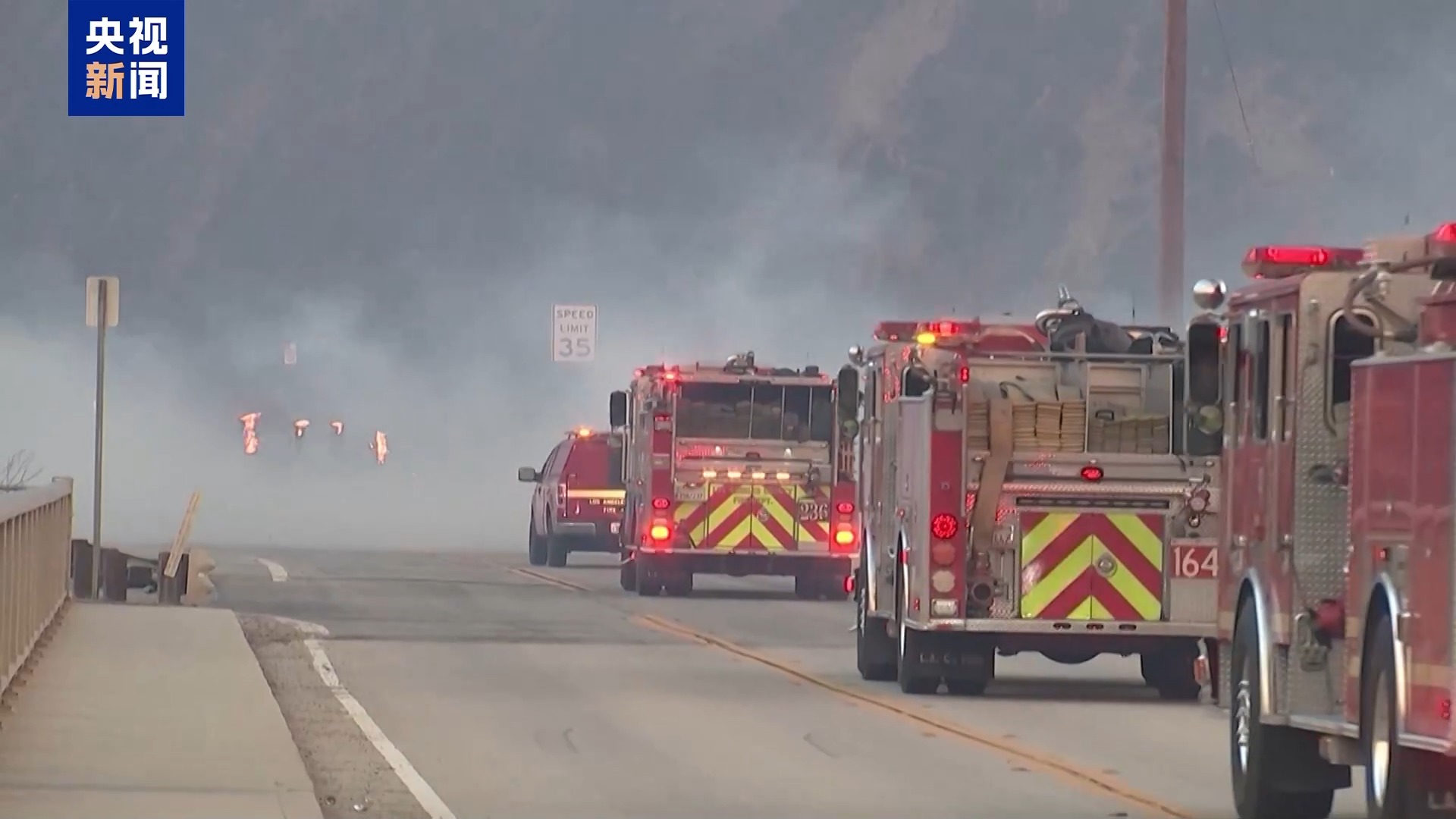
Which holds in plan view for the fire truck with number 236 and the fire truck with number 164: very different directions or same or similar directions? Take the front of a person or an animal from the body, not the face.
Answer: same or similar directions

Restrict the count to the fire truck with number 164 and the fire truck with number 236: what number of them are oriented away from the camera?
2

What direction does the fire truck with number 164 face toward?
away from the camera

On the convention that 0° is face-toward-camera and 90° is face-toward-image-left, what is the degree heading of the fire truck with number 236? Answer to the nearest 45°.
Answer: approximately 180°

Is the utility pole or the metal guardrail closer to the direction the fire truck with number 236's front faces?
the utility pole

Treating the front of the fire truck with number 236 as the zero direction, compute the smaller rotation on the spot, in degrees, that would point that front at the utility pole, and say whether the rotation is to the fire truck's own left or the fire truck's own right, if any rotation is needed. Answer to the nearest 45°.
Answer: approximately 90° to the fire truck's own right

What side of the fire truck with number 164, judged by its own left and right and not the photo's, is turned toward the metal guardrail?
left

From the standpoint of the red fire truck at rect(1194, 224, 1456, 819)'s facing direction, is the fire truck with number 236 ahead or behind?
ahead

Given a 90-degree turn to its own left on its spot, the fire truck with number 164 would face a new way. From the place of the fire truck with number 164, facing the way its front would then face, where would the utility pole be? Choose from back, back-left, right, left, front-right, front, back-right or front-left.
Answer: right

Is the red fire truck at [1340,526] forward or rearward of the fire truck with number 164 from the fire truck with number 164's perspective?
rearward

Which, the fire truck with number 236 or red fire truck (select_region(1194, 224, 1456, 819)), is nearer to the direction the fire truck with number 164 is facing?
the fire truck with number 236

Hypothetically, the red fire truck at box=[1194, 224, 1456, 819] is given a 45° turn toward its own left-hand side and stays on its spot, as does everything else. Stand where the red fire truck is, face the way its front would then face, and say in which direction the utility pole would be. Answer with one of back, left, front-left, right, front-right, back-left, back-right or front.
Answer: right

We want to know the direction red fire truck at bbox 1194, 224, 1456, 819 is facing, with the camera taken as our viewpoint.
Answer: facing away from the viewer and to the left of the viewer
